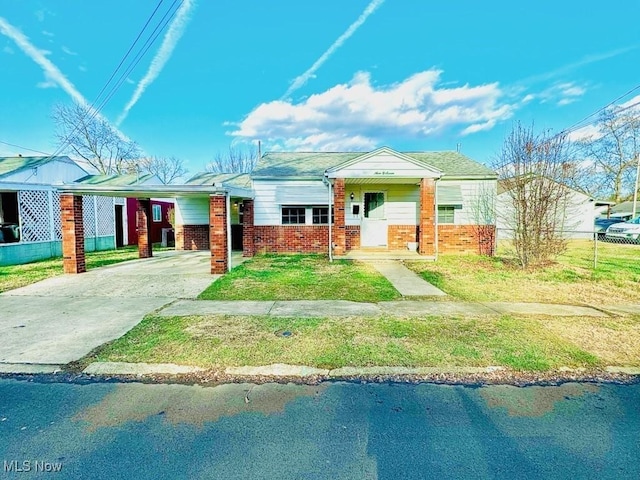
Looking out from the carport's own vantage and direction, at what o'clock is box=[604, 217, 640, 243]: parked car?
The parked car is roughly at 9 o'clock from the carport.

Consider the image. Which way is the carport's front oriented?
toward the camera

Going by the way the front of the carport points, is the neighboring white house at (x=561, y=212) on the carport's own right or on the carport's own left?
on the carport's own left

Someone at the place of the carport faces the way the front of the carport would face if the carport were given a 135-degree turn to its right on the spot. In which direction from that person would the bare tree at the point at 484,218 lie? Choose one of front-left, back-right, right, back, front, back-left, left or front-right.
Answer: back-right

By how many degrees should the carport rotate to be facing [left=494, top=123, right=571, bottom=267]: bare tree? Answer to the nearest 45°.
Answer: approximately 90° to its left

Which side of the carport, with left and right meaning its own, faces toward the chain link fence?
left
